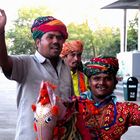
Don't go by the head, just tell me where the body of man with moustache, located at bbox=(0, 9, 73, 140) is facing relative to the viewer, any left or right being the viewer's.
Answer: facing the viewer and to the right of the viewer
